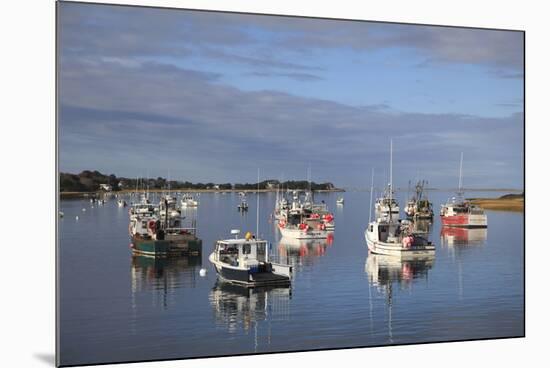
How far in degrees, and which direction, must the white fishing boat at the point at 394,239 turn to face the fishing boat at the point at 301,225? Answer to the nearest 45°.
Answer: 0° — it already faces it

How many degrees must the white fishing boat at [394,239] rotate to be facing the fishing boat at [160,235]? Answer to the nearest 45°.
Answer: approximately 45° to its left

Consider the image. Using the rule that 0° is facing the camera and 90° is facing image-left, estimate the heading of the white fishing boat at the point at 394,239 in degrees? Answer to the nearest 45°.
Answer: approximately 135°

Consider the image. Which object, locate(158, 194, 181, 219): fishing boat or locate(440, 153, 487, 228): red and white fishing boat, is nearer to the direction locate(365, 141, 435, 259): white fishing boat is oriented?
the fishing boat
